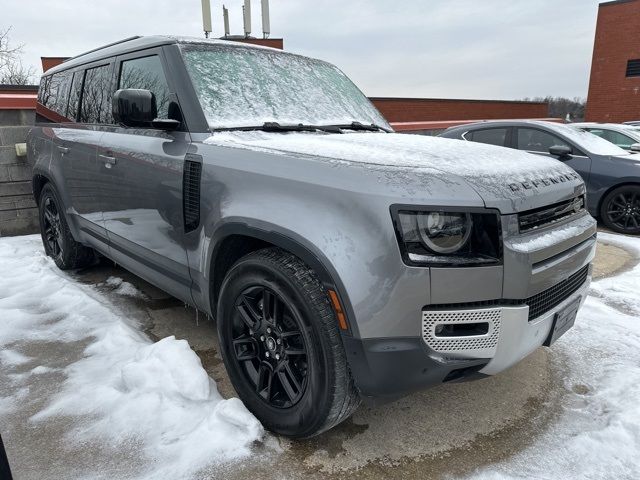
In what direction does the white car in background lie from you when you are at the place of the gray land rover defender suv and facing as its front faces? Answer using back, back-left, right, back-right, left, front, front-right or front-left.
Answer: left

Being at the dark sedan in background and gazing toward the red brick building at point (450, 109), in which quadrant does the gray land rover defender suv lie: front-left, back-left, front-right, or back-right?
back-left

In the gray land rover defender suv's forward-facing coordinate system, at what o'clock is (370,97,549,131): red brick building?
The red brick building is roughly at 8 o'clock from the gray land rover defender suv.

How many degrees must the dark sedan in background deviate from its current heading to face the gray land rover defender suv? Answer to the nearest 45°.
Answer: approximately 90° to its right

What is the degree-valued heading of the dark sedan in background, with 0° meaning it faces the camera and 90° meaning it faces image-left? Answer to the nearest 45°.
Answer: approximately 270°

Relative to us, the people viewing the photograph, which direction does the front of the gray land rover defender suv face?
facing the viewer and to the right of the viewer

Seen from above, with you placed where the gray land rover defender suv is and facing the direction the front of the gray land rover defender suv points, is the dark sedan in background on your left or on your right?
on your left

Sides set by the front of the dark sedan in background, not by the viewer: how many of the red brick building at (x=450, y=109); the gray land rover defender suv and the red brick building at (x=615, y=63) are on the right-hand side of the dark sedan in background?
1

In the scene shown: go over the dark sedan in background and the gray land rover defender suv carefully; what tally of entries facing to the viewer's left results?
0

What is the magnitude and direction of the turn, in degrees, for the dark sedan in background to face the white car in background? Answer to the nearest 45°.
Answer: approximately 90° to its left

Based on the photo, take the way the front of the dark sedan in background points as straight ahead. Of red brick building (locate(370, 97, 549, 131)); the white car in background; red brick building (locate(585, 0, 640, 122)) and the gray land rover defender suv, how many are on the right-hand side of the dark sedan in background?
1
